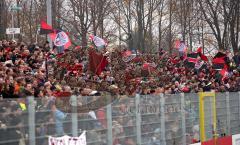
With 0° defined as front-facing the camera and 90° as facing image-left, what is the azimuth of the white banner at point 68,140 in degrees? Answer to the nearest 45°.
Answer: approximately 0°

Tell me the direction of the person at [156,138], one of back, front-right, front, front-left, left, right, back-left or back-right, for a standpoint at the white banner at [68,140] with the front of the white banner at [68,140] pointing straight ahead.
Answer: back-left

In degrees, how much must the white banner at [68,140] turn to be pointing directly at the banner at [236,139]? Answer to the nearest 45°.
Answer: approximately 135° to its left
